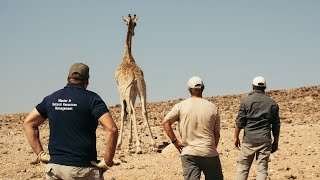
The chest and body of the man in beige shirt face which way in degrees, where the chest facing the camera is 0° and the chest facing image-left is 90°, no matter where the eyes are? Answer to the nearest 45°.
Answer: approximately 180°

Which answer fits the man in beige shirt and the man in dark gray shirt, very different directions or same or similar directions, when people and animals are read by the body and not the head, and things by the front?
same or similar directions

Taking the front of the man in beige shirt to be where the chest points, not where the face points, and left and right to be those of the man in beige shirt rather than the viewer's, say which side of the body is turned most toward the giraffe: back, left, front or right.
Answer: front

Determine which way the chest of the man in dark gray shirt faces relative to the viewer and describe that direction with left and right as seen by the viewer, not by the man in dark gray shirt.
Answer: facing away from the viewer

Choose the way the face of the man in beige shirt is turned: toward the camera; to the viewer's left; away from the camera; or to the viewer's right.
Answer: away from the camera

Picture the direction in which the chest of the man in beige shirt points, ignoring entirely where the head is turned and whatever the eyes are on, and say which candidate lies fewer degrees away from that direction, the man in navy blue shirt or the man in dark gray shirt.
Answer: the man in dark gray shirt

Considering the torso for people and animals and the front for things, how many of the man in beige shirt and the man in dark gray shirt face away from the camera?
2

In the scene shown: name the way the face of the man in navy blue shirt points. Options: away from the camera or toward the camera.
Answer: away from the camera

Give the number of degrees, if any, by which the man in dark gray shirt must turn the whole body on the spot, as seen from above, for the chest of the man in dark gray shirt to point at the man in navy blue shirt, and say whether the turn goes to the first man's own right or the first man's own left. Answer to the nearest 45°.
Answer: approximately 135° to the first man's own left

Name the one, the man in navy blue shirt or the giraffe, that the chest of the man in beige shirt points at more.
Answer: the giraffe
